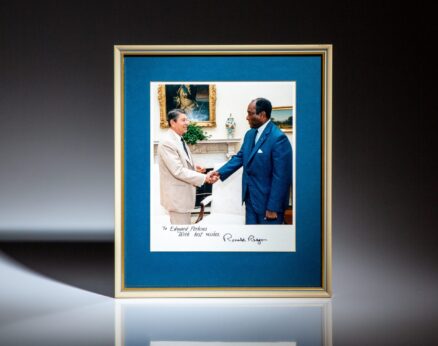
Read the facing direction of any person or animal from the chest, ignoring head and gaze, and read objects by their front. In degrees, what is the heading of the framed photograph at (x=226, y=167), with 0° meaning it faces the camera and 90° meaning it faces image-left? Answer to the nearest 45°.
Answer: approximately 0°
